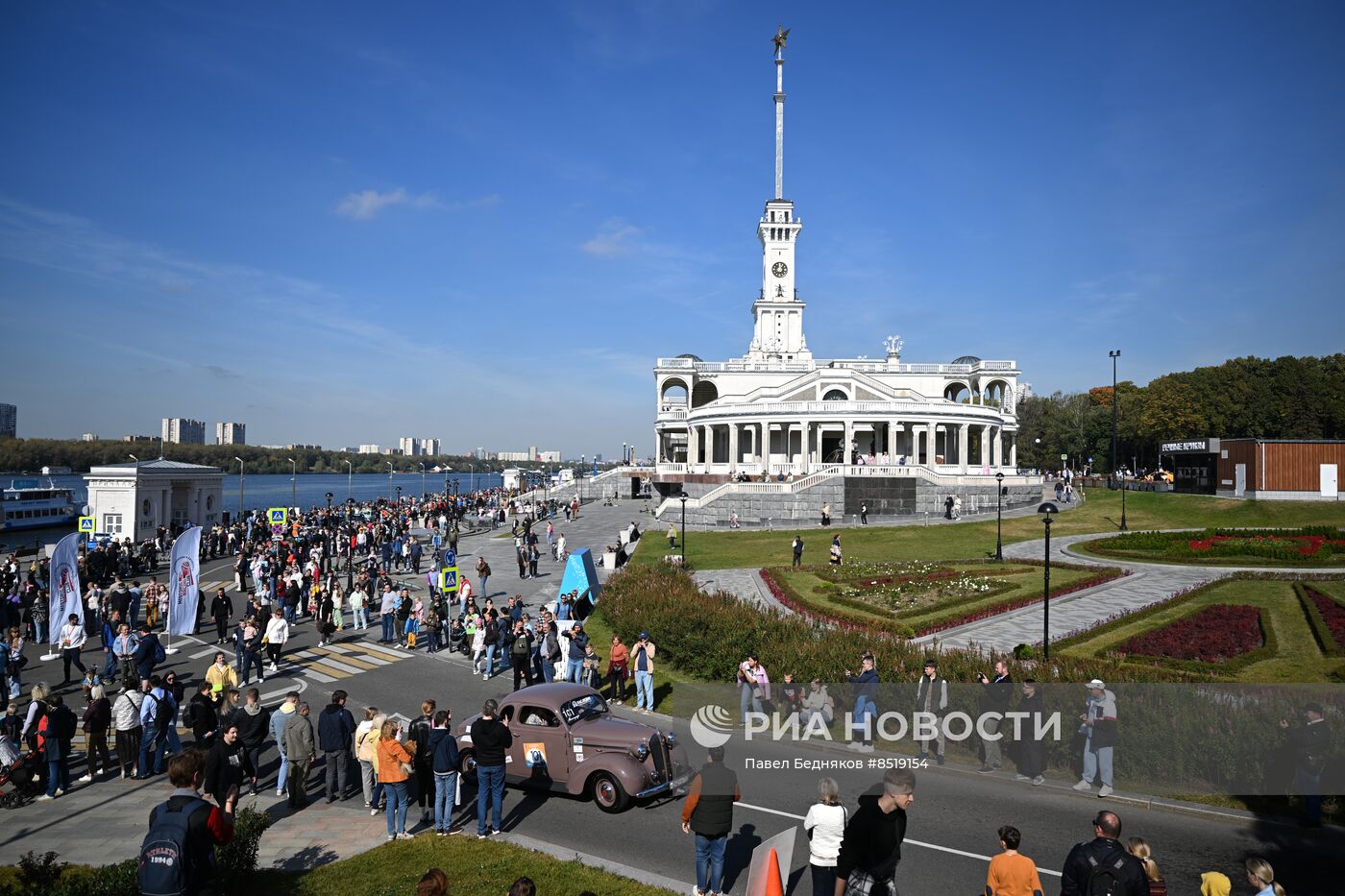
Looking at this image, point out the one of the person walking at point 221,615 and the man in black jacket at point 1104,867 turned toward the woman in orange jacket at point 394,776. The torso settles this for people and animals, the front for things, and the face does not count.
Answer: the person walking

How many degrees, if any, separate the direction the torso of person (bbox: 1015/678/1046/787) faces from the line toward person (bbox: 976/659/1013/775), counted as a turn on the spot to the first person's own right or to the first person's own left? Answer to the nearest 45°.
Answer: approximately 90° to the first person's own right

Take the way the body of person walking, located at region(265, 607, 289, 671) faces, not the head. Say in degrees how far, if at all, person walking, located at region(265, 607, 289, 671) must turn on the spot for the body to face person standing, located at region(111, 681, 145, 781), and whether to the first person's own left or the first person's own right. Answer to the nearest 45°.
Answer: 0° — they already face them

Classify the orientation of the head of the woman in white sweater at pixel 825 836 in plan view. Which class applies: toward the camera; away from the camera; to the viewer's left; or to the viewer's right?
away from the camera

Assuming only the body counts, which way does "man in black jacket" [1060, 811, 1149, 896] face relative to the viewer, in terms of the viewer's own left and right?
facing away from the viewer

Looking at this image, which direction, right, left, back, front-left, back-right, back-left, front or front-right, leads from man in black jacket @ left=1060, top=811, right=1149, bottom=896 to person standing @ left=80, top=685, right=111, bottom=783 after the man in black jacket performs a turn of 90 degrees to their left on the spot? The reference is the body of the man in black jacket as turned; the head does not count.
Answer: front

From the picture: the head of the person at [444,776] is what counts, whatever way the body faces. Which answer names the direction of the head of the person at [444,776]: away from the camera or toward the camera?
away from the camera

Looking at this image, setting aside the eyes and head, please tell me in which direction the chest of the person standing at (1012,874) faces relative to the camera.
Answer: away from the camera

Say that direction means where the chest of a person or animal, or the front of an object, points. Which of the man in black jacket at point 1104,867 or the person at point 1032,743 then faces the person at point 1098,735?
the man in black jacket

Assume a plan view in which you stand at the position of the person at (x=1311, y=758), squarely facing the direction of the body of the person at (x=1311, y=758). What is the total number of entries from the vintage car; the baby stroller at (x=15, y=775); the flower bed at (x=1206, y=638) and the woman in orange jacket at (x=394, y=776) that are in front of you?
3

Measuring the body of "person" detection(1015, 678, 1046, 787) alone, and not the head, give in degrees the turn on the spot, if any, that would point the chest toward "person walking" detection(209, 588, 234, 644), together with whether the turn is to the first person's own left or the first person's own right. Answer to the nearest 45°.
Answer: approximately 45° to the first person's own right

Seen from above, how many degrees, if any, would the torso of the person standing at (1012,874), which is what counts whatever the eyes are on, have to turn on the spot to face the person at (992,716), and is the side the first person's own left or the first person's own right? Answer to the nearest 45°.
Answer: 0° — they already face them
